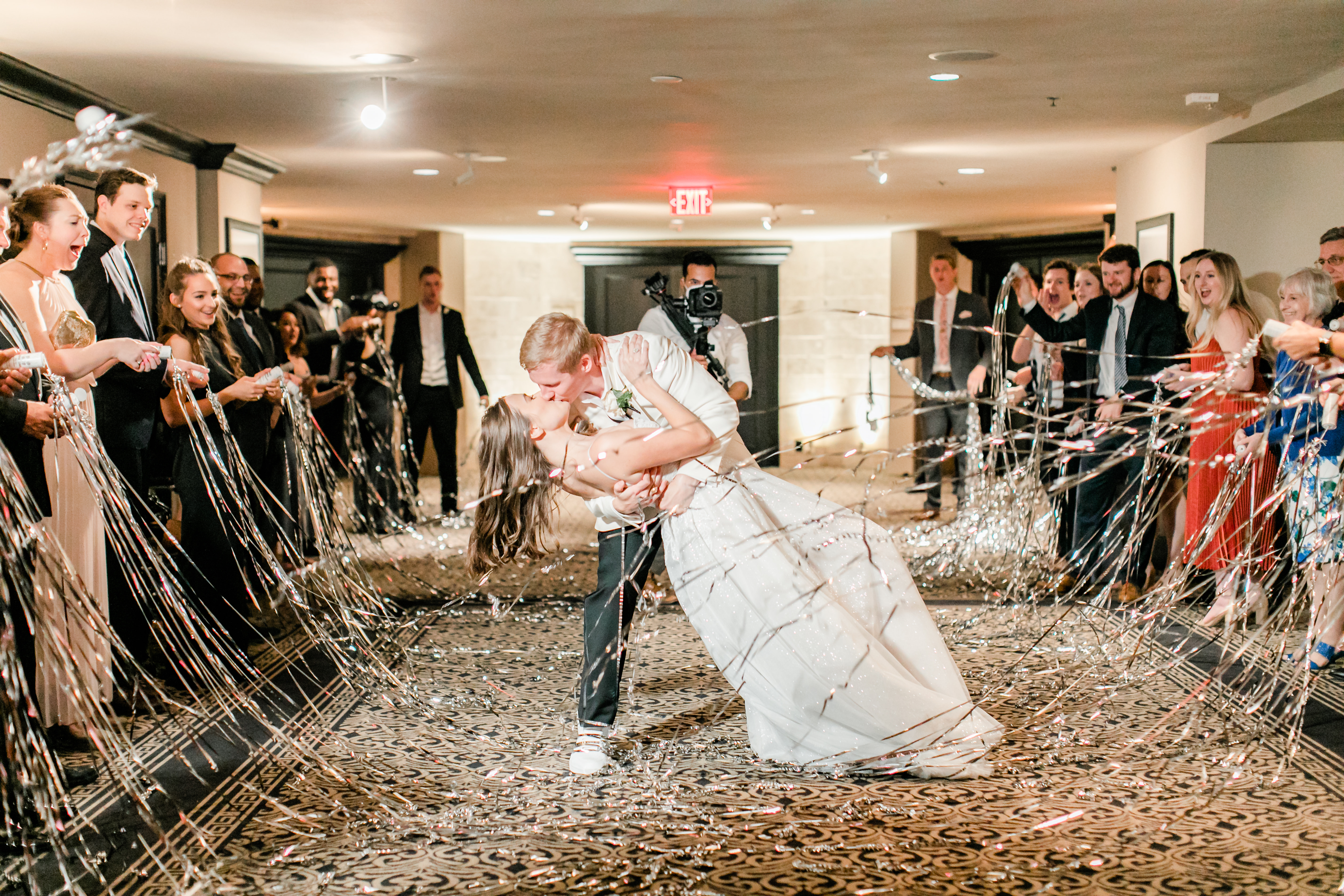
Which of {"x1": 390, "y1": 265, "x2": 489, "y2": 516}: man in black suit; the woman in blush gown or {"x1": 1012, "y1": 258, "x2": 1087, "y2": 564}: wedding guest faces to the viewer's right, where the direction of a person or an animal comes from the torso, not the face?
the woman in blush gown

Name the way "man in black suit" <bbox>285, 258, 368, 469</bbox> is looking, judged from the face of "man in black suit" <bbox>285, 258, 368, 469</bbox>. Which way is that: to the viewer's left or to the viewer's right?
to the viewer's right

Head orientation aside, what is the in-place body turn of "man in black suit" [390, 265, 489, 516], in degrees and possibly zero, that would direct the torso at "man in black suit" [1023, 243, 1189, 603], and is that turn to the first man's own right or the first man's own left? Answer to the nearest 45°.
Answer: approximately 45° to the first man's own left

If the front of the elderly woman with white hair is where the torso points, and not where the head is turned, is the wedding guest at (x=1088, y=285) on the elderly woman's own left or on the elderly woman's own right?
on the elderly woman's own right

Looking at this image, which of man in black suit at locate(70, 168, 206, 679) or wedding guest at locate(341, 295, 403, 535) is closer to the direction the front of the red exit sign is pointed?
the man in black suit

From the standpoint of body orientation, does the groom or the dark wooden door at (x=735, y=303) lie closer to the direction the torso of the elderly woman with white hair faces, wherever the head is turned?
the groom

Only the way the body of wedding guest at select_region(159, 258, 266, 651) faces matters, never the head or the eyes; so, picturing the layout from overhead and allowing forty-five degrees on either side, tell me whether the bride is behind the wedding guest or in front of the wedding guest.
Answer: in front

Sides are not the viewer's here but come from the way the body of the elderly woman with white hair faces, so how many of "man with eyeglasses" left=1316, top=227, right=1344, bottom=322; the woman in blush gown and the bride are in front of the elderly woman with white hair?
2

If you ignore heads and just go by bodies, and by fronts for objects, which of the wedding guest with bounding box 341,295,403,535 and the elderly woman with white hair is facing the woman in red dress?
the wedding guest

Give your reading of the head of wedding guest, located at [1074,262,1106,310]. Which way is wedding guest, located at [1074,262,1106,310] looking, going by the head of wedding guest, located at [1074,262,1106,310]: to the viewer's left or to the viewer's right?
to the viewer's left
